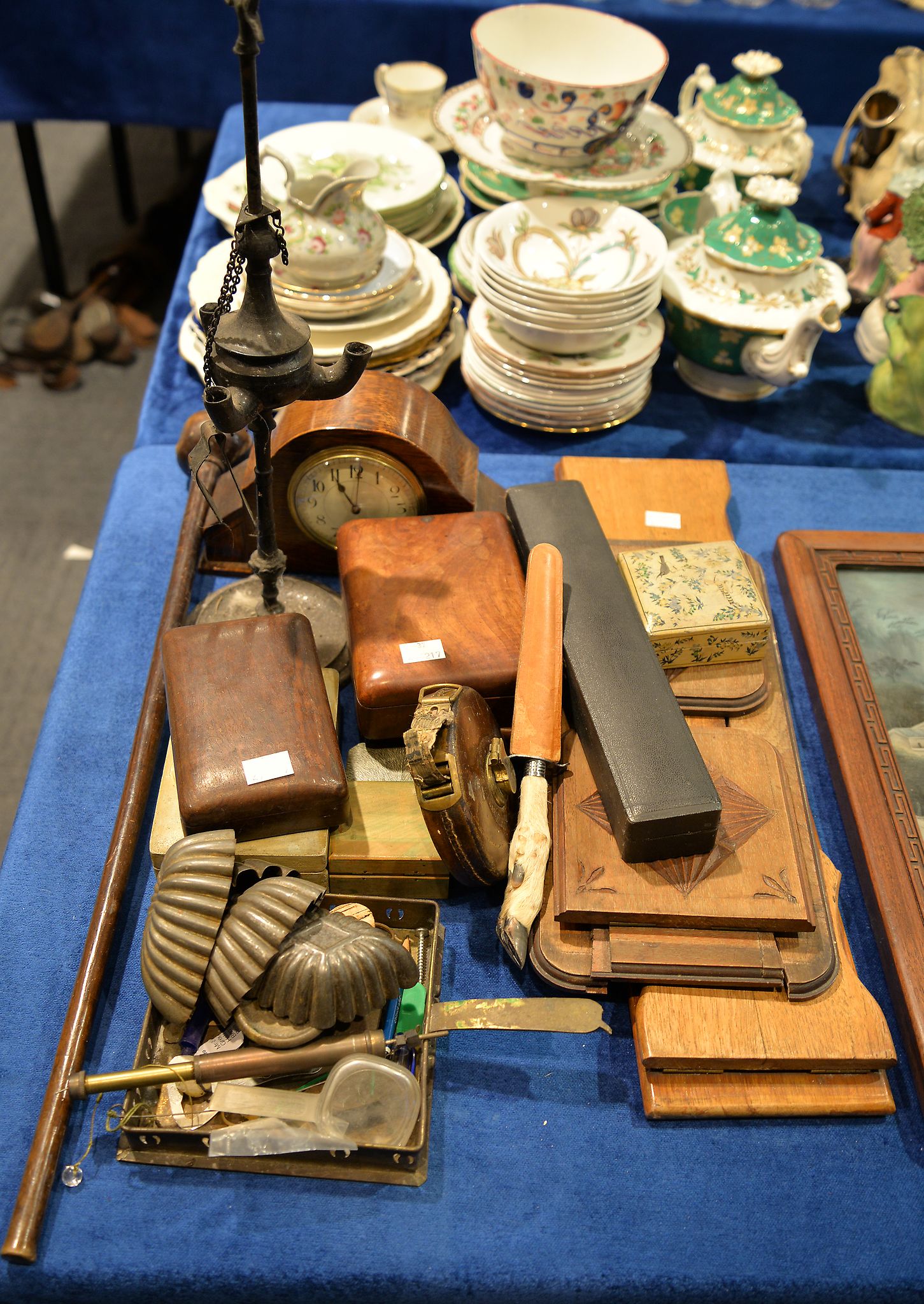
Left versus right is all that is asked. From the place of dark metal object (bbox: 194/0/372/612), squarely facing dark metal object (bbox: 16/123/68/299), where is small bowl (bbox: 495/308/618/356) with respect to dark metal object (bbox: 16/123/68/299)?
right

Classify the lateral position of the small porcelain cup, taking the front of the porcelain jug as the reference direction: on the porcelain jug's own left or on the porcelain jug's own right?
on the porcelain jug's own left

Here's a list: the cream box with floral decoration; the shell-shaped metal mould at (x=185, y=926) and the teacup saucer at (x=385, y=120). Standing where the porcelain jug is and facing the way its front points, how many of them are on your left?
1

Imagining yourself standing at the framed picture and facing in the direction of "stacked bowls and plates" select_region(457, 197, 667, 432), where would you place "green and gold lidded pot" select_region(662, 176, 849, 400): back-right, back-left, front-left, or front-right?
front-right

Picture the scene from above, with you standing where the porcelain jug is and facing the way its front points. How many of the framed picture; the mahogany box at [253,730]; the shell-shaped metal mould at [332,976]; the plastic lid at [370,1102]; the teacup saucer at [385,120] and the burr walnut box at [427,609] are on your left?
1

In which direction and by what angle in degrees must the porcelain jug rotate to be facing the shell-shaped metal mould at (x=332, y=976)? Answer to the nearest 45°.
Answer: approximately 90° to its right

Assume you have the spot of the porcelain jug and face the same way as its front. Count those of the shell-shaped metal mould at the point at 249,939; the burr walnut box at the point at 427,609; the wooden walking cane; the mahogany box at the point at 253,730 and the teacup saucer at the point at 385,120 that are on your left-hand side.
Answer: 1

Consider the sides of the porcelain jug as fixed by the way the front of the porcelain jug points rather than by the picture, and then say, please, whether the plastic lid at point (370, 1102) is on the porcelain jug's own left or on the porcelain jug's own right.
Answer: on the porcelain jug's own right
